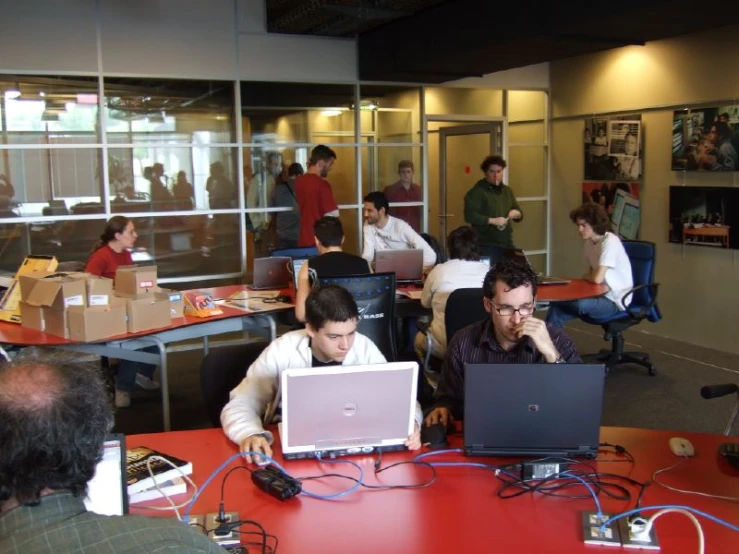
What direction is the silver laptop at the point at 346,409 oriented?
away from the camera

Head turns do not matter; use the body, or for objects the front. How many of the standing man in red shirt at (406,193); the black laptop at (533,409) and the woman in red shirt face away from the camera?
1

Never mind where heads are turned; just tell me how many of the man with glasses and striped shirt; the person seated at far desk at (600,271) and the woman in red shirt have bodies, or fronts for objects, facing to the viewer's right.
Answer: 1

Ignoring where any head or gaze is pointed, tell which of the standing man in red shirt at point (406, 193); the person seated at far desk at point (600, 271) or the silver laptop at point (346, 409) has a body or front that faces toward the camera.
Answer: the standing man in red shirt

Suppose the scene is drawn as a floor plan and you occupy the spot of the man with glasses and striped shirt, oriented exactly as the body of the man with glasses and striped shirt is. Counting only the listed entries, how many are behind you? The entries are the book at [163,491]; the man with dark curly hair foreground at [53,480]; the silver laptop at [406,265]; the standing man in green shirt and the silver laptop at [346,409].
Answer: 2

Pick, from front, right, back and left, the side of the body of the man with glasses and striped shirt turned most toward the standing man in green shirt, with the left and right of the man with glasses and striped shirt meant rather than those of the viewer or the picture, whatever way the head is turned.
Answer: back

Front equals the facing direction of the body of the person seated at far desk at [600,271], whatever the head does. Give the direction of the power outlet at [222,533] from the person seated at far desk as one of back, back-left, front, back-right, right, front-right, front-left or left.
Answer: left

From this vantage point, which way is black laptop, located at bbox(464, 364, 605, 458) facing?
away from the camera

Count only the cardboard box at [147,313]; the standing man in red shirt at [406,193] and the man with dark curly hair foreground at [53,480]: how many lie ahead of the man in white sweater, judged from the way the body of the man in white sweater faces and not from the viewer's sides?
1

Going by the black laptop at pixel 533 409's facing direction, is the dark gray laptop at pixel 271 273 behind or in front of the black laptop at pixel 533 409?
in front

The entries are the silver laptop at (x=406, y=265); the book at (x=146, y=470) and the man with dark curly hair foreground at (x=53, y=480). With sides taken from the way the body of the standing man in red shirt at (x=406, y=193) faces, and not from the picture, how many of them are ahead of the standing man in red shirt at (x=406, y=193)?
3

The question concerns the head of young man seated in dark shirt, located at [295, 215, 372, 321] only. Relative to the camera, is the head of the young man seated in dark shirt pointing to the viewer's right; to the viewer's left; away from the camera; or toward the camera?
away from the camera

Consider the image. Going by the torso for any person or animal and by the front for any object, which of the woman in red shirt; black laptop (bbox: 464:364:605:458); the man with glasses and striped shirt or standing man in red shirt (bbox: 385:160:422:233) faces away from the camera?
the black laptop

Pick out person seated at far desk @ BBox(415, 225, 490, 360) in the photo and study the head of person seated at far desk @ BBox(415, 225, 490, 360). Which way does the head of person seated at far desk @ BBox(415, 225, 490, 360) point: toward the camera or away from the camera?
away from the camera

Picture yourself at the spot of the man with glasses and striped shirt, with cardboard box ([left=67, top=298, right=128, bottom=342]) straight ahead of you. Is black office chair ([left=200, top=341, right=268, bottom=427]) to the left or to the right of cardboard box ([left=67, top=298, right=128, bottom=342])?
left

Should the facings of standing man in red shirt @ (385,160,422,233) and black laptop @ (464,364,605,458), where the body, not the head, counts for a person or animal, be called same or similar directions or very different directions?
very different directions

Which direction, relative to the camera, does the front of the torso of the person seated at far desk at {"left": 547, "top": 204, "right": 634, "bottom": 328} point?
to the viewer's left
